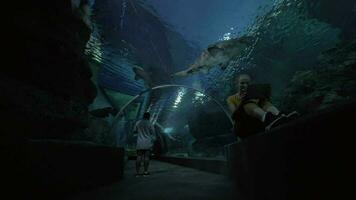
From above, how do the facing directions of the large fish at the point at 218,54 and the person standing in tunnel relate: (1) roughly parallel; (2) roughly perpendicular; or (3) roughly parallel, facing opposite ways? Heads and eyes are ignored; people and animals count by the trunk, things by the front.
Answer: roughly perpendicular

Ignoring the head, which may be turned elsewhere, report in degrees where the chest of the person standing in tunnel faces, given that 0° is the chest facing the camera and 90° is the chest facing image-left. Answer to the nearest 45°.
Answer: approximately 180°

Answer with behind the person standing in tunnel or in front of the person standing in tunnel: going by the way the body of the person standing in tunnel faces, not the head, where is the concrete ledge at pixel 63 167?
behind

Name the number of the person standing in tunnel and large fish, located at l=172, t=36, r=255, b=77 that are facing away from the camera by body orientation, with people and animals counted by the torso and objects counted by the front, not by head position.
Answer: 1

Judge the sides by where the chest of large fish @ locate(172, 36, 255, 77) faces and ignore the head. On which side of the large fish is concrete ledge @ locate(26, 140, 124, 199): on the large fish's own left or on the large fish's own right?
on the large fish's own right

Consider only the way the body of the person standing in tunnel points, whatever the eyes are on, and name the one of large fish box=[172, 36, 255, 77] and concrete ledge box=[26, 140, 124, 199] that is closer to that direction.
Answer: the large fish

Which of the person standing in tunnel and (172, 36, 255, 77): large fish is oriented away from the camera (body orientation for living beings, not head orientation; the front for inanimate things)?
the person standing in tunnel

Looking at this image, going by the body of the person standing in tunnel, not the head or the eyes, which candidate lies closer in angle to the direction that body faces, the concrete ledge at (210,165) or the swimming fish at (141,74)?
the swimming fish

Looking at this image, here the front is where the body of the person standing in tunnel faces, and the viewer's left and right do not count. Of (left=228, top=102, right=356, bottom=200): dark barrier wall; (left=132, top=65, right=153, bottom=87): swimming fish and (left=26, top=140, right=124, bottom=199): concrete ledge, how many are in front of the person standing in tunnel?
1
